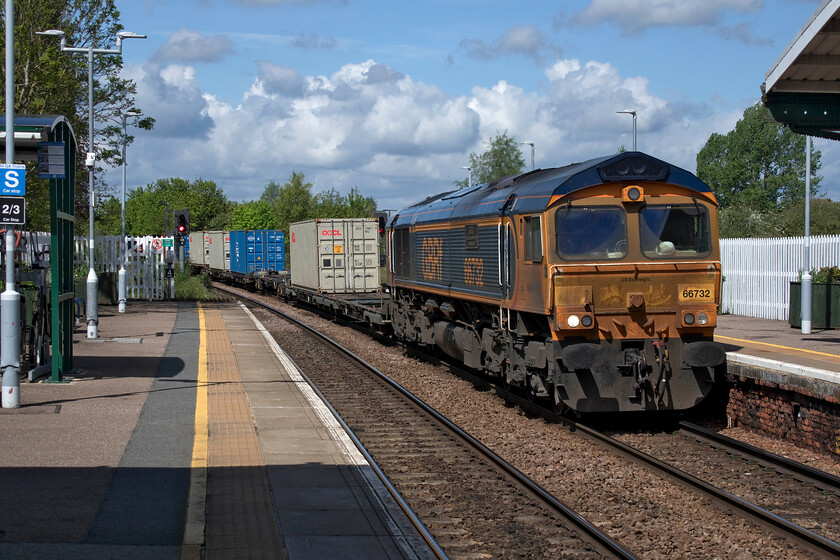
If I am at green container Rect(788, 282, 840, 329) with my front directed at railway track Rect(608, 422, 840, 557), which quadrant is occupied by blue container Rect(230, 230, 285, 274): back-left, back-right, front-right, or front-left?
back-right

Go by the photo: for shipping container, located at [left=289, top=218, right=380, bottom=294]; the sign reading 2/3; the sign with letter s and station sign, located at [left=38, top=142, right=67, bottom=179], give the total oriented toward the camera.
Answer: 4

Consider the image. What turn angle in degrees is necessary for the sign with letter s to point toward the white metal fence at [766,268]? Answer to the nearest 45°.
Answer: approximately 90° to its left

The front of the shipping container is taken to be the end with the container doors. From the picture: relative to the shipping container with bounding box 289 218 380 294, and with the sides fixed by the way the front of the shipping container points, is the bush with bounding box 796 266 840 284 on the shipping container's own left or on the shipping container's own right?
on the shipping container's own left

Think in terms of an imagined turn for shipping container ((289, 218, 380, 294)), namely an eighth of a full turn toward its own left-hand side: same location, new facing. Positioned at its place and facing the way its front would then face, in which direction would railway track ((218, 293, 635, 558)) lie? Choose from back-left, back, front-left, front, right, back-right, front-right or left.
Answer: front-right

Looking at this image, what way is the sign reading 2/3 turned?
toward the camera

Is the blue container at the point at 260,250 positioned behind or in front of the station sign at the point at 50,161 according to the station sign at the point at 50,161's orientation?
behind

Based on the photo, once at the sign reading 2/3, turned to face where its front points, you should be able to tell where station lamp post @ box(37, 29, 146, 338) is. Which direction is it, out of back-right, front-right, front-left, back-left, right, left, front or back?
back

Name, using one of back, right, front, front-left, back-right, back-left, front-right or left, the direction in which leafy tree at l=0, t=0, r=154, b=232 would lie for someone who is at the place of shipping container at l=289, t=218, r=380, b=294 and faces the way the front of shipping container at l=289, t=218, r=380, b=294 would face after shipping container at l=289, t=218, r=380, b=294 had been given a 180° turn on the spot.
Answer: left

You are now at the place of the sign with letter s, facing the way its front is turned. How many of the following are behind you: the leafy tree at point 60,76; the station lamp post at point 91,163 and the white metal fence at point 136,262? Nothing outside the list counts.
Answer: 3

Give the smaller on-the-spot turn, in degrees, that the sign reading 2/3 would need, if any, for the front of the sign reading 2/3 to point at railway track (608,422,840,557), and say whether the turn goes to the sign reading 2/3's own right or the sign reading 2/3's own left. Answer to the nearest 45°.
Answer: approximately 45° to the sign reading 2/3's own left

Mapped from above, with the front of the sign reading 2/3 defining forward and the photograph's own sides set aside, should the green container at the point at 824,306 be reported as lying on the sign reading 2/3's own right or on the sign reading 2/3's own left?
on the sign reading 2/3's own left

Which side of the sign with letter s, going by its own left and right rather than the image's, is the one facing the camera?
front

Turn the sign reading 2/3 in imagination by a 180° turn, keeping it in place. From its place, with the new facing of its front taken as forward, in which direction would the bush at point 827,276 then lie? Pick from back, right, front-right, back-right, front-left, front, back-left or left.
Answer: right
